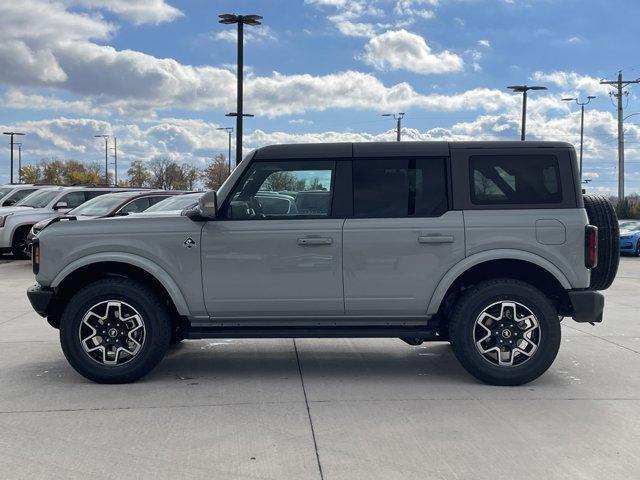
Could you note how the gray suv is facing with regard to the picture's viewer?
facing to the left of the viewer

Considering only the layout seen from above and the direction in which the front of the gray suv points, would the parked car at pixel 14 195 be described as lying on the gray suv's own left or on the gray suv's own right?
on the gray suv's own right

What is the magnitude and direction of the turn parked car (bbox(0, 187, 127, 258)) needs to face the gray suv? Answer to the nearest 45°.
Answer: approximately 45° to its left

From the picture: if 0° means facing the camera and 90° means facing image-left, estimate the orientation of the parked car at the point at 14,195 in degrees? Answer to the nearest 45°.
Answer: approximately 45°

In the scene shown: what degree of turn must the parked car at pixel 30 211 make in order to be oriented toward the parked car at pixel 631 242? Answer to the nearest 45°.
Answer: approximately 135° to its left

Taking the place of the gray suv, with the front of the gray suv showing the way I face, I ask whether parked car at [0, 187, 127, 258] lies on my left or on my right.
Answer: on my right

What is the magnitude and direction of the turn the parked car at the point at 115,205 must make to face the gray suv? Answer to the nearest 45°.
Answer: approximately 45° to its left

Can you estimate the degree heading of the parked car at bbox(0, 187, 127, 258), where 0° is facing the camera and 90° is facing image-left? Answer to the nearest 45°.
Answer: approximately 45°
